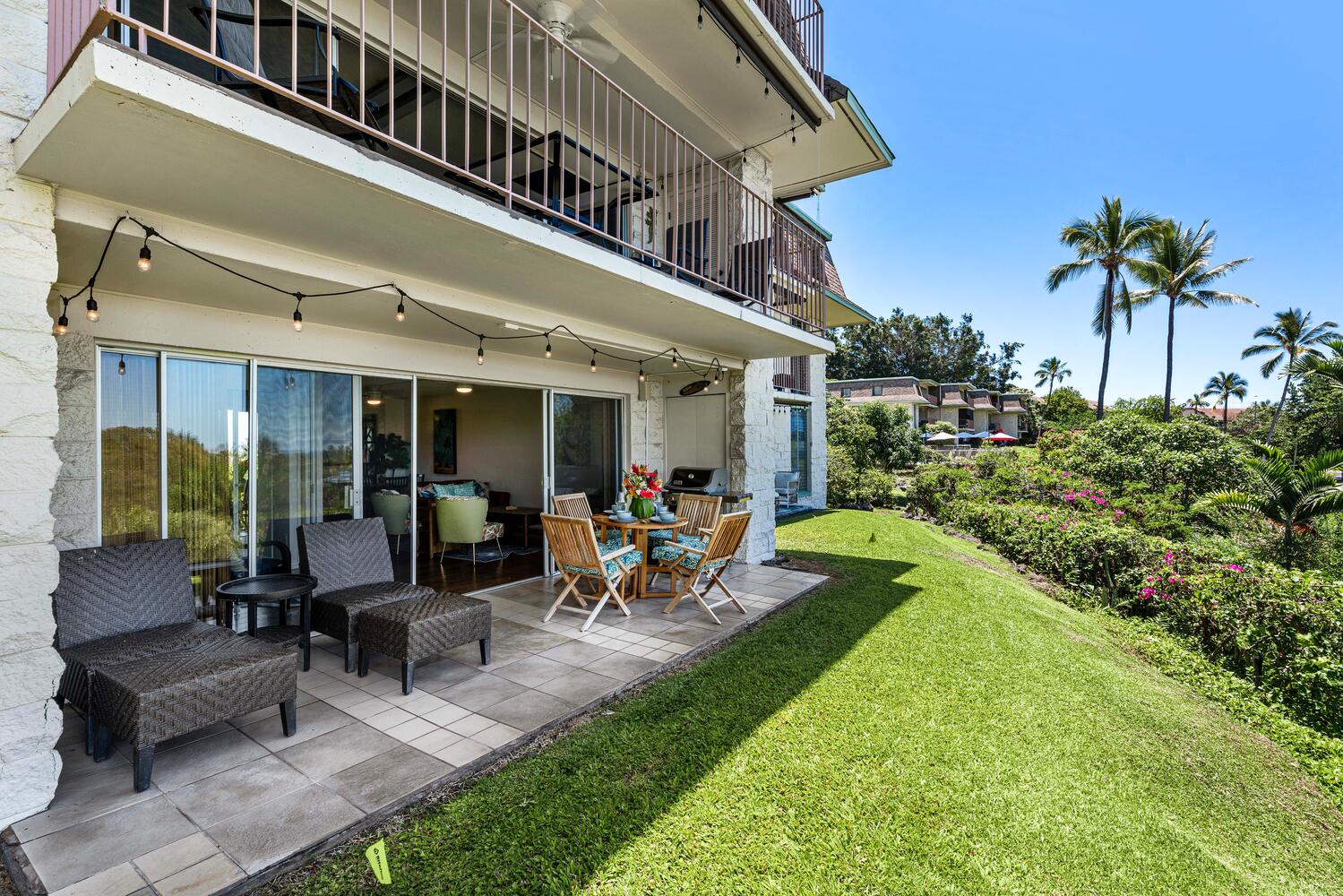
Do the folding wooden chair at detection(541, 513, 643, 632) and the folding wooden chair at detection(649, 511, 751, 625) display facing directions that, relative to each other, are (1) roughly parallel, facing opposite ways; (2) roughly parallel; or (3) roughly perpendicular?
roughly perpendicular

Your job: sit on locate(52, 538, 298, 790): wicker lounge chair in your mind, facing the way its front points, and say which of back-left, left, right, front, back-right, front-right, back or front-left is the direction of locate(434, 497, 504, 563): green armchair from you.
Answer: left

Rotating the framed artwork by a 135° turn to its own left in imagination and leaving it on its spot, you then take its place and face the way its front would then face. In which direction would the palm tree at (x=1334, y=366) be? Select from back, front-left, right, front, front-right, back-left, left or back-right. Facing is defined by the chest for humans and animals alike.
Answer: front

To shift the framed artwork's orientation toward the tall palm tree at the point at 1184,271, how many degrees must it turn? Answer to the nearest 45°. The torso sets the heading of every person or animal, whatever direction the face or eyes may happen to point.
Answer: approximately 135° to its left

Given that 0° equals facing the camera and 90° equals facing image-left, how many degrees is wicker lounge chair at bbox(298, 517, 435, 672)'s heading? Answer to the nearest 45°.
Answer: approximately 315°

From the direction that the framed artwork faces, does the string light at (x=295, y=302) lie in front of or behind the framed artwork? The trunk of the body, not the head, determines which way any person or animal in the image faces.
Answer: in front

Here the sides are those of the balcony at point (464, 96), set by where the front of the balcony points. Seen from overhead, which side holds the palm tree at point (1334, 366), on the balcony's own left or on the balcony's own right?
on the balcony's own left

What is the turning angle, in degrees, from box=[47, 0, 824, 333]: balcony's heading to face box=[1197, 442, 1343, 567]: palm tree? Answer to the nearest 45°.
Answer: approximately 45° to its left

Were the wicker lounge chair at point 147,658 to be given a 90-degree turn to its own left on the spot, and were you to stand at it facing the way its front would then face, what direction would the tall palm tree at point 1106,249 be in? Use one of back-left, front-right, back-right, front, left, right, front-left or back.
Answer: front-right

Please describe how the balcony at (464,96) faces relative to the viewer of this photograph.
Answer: facing the viewer and to the right of the viewer
